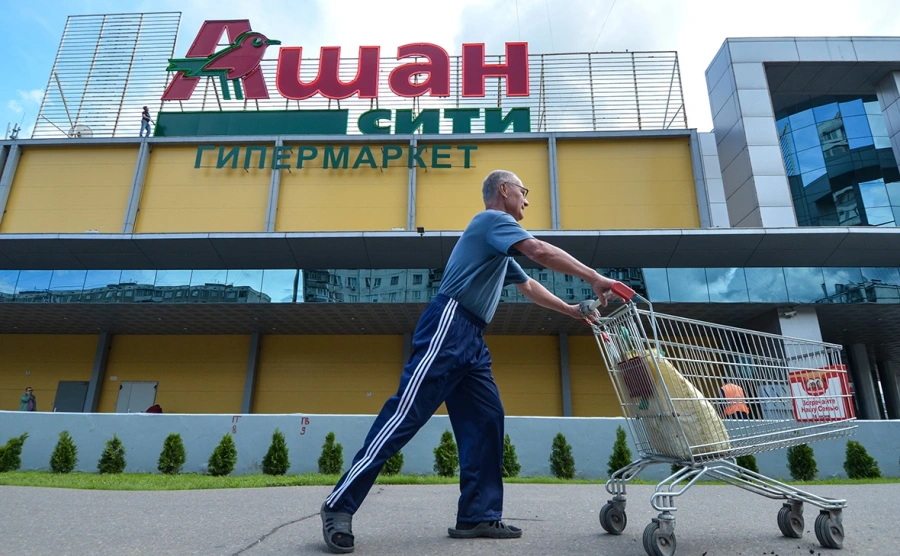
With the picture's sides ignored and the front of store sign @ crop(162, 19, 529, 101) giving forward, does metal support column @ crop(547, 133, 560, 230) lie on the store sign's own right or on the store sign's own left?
on the store sign's own left

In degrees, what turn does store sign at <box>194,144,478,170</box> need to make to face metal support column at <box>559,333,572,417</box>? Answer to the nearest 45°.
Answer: approximately 90° to its left

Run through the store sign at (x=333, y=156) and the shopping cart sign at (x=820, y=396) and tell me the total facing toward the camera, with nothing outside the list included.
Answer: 2

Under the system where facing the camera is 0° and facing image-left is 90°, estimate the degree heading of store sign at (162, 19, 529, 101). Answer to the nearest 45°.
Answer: approximately 0°

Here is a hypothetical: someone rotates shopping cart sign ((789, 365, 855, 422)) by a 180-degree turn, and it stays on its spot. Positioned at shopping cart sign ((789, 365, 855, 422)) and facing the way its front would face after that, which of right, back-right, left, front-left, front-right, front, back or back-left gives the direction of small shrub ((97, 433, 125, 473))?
left

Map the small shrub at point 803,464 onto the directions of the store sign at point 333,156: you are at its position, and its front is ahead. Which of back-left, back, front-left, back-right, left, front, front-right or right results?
front-left

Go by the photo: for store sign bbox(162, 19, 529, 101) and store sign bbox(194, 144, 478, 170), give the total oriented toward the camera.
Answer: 2

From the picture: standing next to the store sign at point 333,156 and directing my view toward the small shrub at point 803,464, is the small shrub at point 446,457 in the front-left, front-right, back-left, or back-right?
front-right
